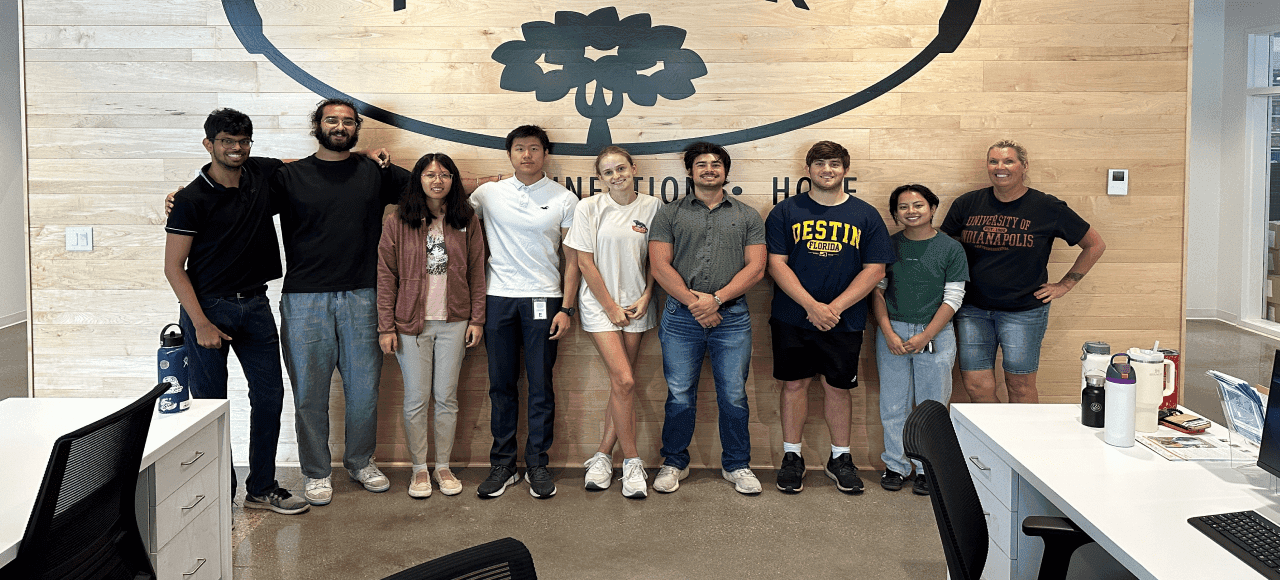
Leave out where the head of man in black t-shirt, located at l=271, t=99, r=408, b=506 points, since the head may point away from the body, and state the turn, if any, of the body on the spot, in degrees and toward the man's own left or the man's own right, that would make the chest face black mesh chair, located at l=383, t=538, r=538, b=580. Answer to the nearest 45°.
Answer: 0° — they already face it

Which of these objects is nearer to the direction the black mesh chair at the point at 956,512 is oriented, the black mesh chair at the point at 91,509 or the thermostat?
the thermostat

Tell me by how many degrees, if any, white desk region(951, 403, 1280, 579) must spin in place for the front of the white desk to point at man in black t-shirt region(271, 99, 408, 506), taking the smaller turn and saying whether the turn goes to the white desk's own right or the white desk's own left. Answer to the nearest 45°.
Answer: approximately 45° to the white desk's own right

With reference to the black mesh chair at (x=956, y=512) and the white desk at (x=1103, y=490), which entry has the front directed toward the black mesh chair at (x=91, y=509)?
the white desk

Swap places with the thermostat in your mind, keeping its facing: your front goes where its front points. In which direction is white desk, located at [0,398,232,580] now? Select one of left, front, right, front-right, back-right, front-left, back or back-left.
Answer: front-right

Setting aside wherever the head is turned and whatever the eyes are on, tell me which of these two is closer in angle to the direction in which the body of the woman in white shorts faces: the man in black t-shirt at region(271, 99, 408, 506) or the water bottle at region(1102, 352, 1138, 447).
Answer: the water bottle

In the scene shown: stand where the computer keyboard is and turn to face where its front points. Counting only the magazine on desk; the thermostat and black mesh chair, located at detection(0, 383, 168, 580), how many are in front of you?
1

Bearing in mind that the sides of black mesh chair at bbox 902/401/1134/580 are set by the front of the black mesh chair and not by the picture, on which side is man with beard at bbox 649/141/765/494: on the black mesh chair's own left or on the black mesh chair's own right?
on the black mesh chair's own left

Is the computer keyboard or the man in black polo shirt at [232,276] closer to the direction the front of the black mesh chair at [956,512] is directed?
the computer keyboard

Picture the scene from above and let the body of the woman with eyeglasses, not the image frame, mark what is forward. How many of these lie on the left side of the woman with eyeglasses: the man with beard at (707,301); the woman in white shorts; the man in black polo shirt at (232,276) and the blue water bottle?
2

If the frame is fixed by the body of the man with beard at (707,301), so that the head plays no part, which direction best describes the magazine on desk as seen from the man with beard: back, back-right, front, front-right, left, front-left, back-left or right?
front-left
